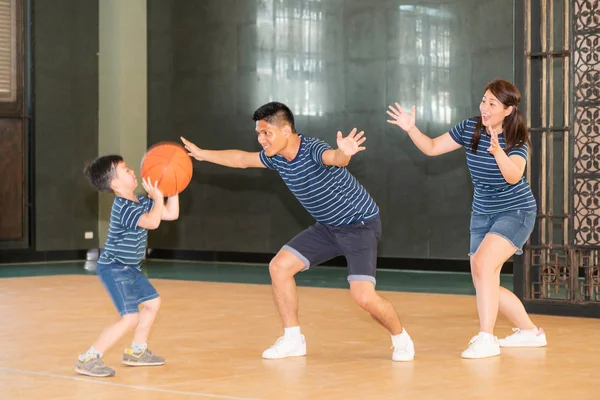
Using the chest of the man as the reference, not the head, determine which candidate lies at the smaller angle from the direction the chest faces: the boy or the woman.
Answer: the boy

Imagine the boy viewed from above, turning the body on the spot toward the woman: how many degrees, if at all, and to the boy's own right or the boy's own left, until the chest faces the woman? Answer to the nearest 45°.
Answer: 0° — they already face them

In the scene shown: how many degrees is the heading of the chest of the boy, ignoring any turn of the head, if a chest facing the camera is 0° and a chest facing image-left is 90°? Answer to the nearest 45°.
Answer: approximately 270°

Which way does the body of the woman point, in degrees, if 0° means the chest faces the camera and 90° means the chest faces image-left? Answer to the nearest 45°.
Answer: approximately 45°

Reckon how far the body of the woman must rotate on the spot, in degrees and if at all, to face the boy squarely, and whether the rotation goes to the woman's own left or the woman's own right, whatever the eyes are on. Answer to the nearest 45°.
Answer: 0° — they already face them

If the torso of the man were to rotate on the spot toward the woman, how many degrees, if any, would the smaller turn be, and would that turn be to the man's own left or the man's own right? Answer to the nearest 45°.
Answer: approximately 135° to the man's own left

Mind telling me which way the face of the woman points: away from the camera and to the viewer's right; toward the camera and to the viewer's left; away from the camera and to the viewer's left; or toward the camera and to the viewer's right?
toward the camera and to the viewer's left

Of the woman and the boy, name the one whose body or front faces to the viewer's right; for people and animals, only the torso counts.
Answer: the boy

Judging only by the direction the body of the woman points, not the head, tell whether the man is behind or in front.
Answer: in front

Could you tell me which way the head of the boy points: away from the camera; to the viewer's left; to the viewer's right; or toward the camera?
to the viewer's right
